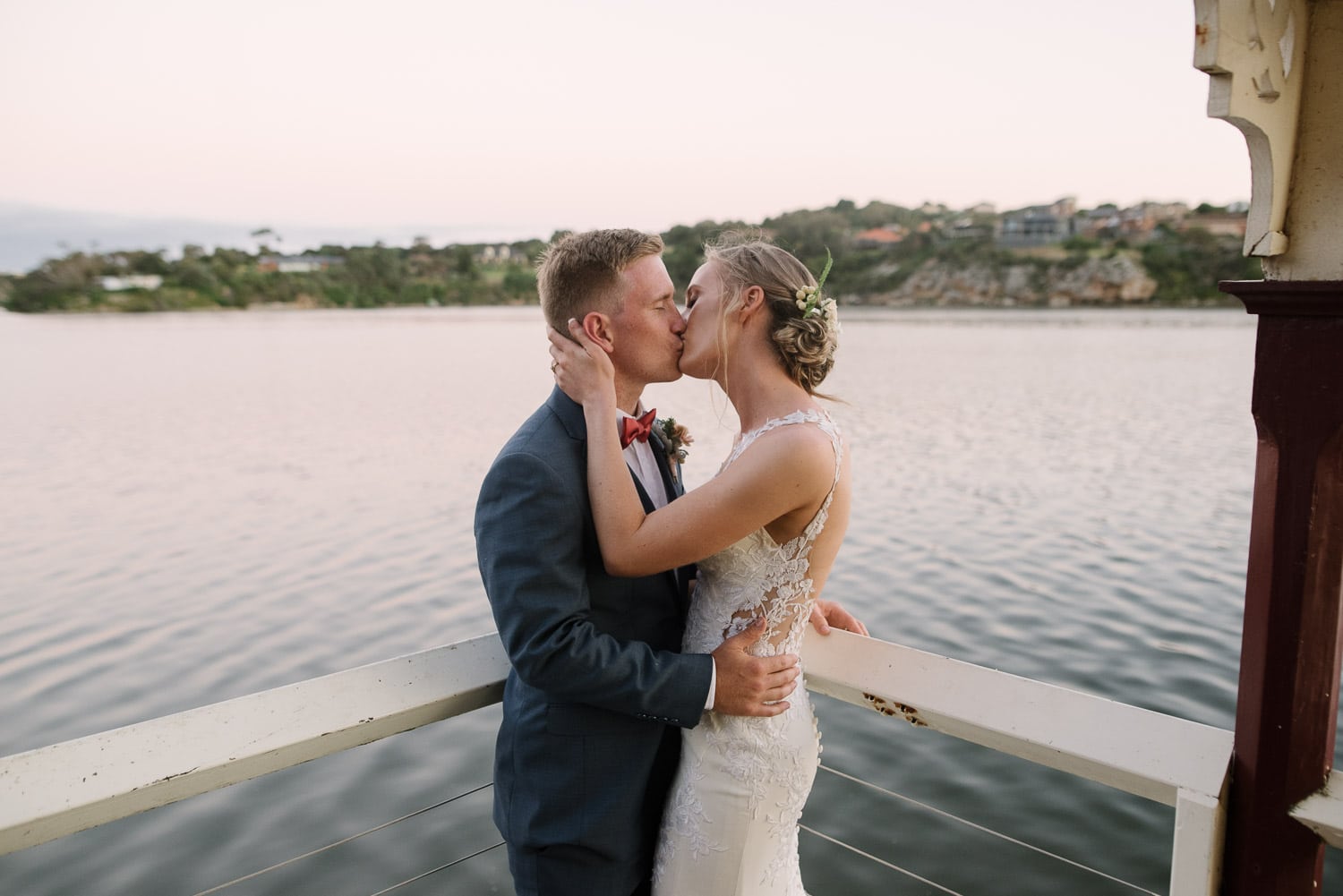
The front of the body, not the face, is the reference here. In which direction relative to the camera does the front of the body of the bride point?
to the viewer's left

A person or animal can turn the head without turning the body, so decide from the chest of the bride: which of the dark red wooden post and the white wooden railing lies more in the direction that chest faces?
the white wooden railing

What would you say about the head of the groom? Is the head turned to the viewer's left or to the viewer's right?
to the viewer's right

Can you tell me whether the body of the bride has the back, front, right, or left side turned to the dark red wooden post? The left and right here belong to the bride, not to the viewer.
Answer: back

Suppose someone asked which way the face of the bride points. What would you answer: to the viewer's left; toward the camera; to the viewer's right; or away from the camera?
to the viewer's left

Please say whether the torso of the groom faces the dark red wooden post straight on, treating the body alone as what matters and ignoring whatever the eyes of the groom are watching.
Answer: yes

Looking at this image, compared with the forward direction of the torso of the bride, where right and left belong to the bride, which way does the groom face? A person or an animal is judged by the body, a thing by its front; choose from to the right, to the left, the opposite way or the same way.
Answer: the opposite way

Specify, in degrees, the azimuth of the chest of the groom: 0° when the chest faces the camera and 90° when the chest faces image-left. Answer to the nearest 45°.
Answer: approximately 270°
